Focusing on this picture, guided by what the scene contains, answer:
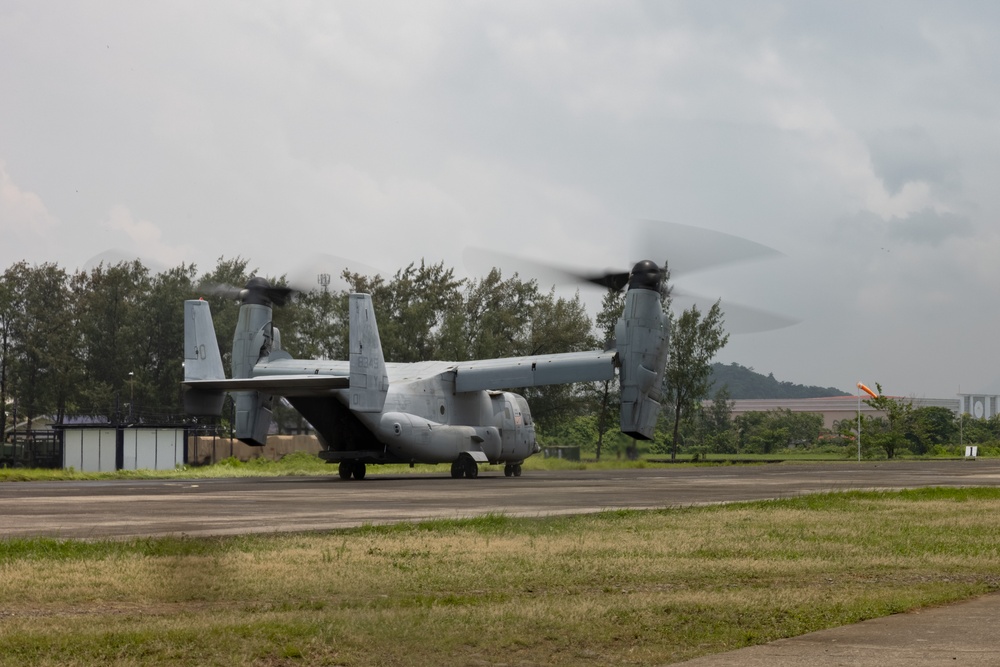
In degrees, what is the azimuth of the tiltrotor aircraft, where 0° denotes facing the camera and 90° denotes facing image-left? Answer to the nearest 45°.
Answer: approximately 225°
